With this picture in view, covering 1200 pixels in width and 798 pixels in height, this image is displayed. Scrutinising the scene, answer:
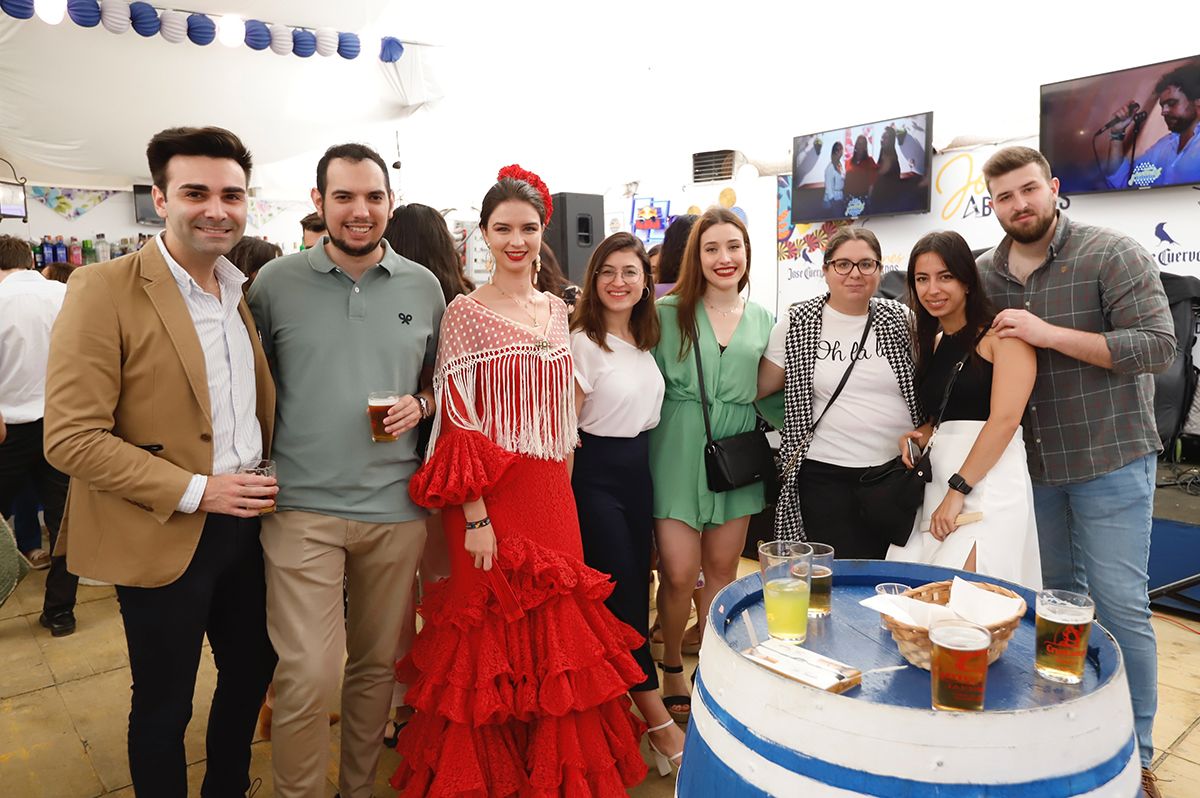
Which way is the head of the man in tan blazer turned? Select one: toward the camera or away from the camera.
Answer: toward the camera

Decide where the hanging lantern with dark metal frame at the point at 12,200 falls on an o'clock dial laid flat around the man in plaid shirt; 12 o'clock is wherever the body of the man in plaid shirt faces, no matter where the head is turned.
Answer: The hanging lantern with dark metal frame is roughly at 2 o'clock from the man in plaid shirt.

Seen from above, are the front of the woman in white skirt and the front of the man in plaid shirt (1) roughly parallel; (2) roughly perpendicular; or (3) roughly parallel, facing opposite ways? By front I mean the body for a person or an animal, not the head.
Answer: roughly parallel

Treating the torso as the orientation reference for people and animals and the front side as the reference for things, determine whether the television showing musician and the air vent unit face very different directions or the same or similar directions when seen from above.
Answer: same or similar directions

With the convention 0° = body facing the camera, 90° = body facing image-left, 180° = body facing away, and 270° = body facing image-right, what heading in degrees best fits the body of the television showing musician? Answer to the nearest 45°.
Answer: approximately 45°

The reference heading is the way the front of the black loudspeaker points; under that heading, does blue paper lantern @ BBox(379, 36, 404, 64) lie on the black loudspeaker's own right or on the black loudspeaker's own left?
on the black loudspeaker's own right

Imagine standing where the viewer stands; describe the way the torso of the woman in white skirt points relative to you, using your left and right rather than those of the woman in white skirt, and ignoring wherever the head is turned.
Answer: facing the viewer and to the left of the viewer

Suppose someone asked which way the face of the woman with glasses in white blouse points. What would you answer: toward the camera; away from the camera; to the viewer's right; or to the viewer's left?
toward the camera

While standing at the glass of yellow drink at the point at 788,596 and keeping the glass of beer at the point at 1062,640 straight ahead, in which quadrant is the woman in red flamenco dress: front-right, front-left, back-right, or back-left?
back-left

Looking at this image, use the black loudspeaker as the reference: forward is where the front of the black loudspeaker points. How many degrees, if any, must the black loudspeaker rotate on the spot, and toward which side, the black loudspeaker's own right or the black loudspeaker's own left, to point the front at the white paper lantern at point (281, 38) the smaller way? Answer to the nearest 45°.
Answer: approximately 45° to the black loudspeaker's own right

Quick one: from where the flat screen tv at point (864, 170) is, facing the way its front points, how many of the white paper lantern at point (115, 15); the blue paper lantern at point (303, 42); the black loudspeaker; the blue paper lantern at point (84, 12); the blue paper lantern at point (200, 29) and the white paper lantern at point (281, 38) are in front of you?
6

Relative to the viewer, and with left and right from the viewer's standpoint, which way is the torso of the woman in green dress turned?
facing the viewer

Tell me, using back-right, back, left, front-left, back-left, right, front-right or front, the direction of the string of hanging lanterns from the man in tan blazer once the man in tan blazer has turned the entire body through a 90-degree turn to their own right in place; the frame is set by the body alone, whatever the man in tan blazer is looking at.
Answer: back-right

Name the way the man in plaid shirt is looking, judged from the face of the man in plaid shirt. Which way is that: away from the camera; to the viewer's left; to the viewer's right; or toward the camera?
toward the camera

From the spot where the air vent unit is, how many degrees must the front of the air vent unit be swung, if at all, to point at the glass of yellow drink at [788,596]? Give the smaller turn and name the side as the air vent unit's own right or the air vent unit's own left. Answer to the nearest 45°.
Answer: approximately 45° to the air vent unit's own left
